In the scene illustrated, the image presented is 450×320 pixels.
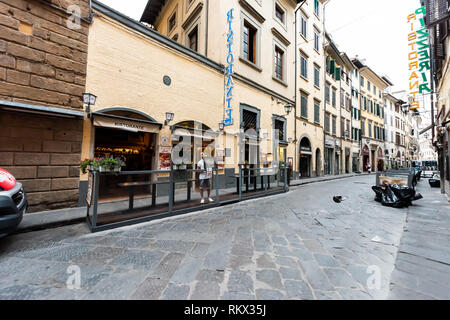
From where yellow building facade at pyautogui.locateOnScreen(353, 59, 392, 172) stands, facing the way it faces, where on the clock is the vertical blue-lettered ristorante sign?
The vertical blue-lettered ristorante sign is roughly at 2 o'clock from the yellow building facade.

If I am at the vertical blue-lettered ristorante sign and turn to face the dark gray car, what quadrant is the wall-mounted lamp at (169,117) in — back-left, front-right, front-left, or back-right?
front-right

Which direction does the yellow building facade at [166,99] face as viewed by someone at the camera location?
facing the viewer and to the right of the viewer

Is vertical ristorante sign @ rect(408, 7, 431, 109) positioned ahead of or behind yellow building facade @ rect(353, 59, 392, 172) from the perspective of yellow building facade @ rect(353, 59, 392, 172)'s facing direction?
ahead

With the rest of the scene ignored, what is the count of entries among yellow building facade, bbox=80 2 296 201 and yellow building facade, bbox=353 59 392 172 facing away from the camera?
0

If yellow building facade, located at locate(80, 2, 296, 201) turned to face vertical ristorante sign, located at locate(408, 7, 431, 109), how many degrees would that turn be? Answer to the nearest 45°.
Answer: approximately 45° to its left

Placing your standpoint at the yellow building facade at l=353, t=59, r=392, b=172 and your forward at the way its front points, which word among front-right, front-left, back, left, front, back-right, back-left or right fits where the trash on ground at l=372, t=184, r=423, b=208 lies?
front-right

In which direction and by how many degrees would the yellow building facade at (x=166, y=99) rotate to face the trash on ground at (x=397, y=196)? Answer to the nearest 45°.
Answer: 0° — it already faces it
